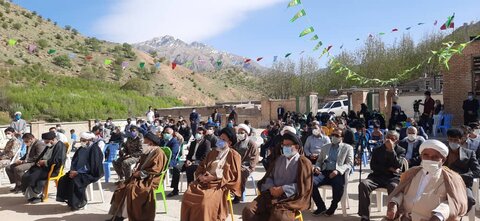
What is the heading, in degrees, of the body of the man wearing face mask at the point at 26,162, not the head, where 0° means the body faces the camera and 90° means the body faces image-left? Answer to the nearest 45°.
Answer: approximately 45°

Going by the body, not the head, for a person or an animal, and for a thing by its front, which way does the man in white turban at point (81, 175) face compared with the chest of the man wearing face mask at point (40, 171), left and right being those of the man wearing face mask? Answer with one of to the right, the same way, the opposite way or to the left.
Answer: the same way

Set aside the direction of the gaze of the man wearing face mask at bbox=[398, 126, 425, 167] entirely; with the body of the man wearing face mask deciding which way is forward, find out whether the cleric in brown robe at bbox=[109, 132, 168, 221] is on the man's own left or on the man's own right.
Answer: on the man's own right

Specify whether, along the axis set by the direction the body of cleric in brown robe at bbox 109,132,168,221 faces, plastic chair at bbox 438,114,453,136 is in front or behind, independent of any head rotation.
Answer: behind

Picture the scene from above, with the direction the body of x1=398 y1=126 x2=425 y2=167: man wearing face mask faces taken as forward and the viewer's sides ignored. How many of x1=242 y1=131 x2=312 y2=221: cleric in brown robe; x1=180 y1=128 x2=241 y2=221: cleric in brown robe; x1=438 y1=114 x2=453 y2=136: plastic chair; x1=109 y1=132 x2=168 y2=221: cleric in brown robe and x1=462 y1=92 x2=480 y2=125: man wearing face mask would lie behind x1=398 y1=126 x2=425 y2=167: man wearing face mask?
2

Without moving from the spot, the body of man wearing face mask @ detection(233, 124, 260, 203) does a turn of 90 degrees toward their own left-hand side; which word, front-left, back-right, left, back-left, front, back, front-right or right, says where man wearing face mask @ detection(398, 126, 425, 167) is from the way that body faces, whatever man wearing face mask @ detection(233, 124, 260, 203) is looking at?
front-left

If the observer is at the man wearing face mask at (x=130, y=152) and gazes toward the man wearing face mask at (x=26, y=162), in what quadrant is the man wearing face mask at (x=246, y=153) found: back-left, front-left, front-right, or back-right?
back-left

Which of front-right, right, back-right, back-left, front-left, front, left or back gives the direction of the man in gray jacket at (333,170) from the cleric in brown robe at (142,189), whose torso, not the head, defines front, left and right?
back-left

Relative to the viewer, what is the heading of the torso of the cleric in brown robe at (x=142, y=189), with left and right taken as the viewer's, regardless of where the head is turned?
facing the viewer and to the left of the viewer

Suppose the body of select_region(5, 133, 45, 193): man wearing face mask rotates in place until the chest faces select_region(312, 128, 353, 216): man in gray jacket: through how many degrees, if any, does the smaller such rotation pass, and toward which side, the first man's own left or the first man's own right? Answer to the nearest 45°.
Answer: approximately 90° to the first man's own left

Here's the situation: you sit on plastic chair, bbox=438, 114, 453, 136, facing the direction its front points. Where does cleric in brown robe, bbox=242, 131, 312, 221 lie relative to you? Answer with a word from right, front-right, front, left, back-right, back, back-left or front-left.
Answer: front-left

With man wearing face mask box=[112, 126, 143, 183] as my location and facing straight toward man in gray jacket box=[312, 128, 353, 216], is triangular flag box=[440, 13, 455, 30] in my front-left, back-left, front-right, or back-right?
front-left

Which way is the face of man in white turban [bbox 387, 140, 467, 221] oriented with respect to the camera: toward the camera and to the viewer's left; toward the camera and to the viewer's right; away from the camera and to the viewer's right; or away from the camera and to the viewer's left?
toward the camera and to the viewer's left

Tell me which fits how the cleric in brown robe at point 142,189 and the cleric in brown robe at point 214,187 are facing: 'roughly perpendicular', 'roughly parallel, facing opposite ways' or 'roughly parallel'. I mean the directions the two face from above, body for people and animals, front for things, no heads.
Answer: roughly parallel
